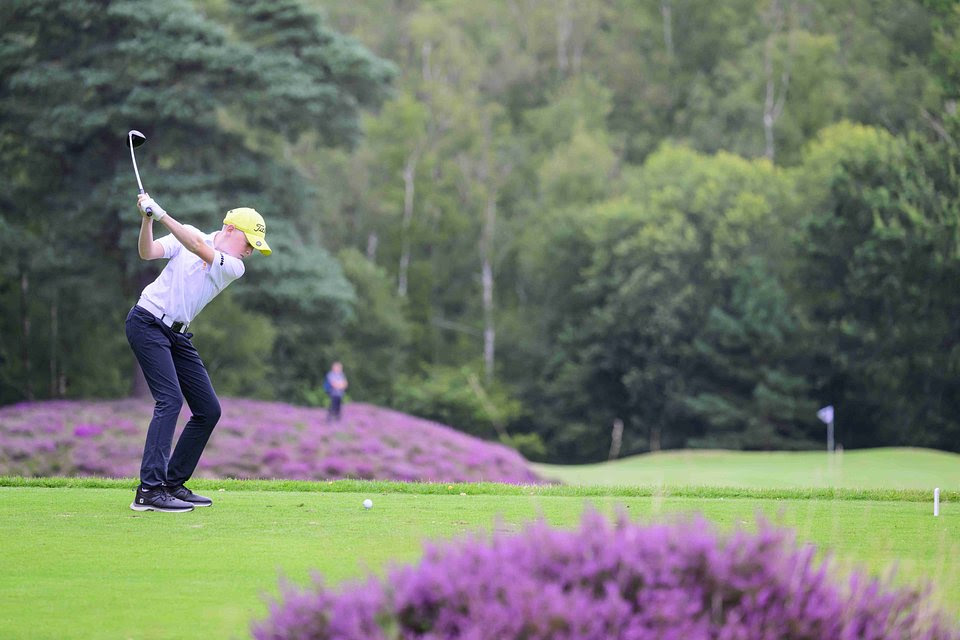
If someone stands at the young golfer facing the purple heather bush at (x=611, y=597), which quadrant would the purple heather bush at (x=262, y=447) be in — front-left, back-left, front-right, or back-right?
back-left

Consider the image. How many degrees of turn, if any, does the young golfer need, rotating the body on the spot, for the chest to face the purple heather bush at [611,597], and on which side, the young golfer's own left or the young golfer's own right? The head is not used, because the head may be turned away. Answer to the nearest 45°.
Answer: approximately 45° to the young golfer's own right

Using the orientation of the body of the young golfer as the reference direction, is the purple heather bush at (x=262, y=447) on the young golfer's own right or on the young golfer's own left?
on the young golfer's own left

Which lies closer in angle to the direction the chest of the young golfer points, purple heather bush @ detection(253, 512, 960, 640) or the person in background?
the purple heather bush

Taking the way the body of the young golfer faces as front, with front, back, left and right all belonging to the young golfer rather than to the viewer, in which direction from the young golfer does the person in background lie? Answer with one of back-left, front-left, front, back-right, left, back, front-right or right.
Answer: back-left

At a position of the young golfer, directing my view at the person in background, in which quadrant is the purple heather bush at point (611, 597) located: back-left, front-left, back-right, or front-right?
back-right

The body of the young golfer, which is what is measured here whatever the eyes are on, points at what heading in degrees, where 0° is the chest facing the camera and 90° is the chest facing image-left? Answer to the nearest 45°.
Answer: approximately 315°
